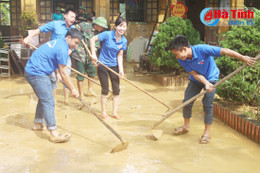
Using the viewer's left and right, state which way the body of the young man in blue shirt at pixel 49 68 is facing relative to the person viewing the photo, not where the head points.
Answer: facing to the right of the viewer

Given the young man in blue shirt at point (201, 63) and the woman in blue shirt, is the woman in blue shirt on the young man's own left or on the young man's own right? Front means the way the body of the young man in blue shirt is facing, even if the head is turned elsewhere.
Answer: on the young man's own right

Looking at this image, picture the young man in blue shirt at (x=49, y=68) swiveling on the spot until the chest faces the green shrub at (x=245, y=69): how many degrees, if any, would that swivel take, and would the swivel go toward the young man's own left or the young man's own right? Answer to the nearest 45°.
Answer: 0° — they already face it

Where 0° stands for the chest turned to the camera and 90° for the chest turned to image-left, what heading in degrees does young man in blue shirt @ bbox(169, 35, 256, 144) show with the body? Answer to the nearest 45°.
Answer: approximately 45°
